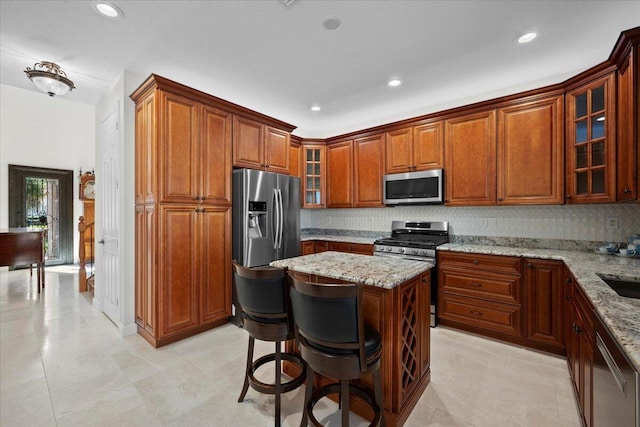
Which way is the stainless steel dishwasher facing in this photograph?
to the viewer's left

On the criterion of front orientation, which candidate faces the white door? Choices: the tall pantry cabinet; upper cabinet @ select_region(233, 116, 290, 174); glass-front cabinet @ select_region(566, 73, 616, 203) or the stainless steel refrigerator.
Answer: the glass-front cabinet

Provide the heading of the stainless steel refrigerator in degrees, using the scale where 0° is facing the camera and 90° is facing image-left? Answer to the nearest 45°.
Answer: approximately 315°

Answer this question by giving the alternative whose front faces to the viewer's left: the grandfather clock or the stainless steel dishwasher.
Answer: the stainless steel dishwasher

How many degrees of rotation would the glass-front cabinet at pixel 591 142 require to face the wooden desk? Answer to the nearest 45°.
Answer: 0° — it already faces it

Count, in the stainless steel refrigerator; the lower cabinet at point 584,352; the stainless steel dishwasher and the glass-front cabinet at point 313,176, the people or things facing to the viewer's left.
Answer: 2

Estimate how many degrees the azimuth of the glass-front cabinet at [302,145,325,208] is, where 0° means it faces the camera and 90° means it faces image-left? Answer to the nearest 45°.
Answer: approximately 0°

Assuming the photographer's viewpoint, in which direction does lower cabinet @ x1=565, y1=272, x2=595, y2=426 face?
facing to the left of the viewer

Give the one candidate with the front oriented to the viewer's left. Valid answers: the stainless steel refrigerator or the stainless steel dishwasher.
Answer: the stainless steel dishwasher

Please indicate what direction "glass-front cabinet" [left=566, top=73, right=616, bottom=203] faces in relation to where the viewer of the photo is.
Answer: facing the viewer and to the left of the viewer
